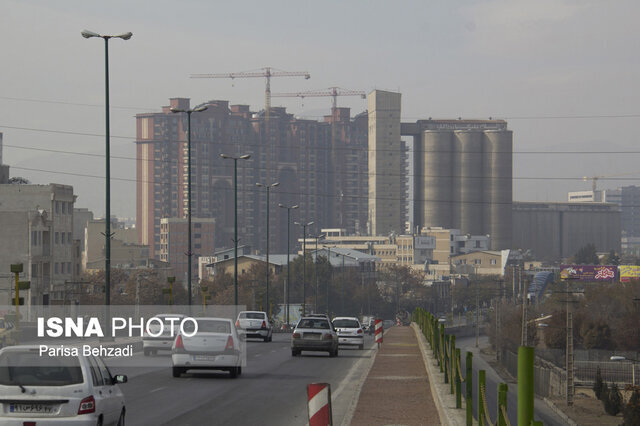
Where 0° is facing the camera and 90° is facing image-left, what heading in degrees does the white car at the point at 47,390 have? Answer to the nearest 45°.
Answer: approximately 225°

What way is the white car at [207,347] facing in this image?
away from the camera

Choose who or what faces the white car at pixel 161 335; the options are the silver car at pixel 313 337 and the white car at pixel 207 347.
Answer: the white car at pixel 207 347

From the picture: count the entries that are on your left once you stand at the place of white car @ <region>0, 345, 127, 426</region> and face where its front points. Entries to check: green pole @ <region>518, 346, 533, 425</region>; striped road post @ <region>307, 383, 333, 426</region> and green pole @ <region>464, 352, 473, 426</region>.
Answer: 0

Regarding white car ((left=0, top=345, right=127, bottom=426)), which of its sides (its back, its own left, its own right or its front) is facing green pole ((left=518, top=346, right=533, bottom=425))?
right

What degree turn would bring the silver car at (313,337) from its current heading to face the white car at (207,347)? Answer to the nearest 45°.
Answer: approximately 180°

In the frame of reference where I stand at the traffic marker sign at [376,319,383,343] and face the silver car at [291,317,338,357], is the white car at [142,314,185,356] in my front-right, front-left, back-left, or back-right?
front-right

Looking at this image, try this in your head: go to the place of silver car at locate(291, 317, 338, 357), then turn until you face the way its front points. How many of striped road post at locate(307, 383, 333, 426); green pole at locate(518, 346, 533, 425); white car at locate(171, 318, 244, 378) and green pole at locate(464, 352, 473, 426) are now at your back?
4

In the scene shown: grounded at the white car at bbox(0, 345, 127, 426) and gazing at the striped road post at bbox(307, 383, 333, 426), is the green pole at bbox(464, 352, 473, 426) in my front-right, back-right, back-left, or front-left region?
front-left

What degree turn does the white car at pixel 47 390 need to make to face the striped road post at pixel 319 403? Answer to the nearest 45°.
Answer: approximately 90° to its right

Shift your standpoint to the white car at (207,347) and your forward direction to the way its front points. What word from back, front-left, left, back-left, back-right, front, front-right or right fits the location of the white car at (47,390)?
back

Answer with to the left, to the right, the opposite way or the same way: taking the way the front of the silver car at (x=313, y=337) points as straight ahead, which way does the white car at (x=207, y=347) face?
the same way

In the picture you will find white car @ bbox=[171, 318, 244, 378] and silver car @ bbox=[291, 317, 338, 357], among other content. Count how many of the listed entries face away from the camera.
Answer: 2

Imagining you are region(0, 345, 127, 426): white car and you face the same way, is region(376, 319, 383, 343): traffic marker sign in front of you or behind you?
in front

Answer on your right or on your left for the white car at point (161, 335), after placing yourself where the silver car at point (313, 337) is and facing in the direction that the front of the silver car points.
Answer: on your left

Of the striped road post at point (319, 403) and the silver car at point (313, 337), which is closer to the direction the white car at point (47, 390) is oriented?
the silver car

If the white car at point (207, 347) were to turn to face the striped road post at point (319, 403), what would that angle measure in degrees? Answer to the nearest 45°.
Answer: approximately 180°

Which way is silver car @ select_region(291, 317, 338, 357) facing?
away from the camera

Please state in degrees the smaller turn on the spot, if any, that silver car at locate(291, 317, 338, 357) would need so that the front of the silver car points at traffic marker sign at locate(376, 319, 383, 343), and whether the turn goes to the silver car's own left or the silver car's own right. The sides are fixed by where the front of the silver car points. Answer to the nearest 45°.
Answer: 0° — it already faces it

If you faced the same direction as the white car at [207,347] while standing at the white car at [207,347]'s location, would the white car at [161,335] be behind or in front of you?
in front
